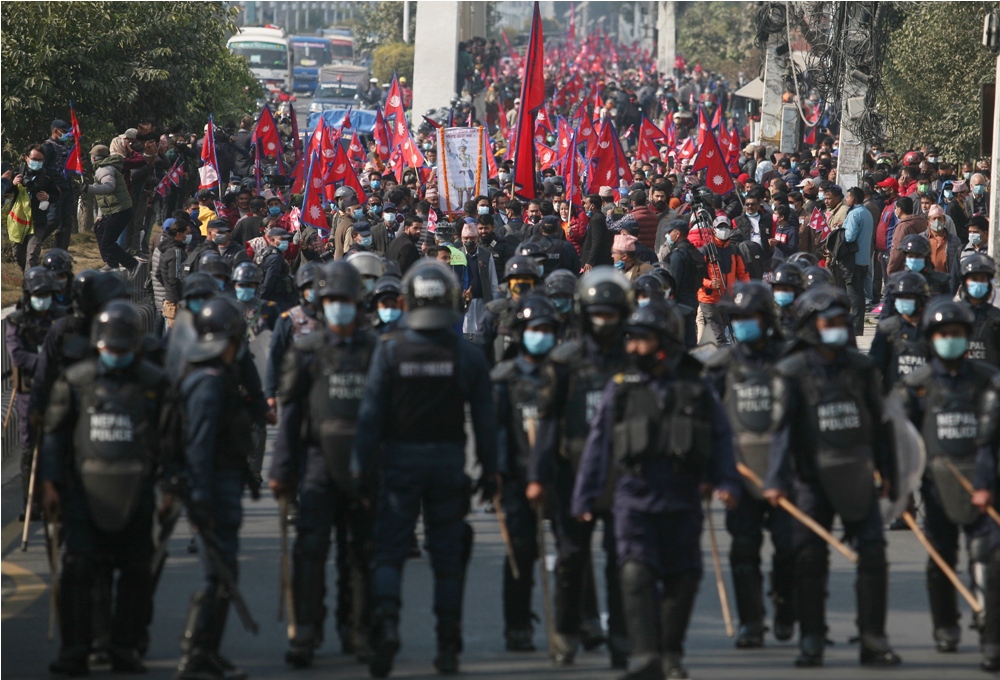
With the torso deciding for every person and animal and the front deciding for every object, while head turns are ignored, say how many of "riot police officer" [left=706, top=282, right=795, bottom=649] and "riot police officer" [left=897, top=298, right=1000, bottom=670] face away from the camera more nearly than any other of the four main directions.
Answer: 0

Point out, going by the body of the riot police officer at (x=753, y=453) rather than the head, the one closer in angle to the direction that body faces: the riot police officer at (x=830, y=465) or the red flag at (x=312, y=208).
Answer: the riot police officer

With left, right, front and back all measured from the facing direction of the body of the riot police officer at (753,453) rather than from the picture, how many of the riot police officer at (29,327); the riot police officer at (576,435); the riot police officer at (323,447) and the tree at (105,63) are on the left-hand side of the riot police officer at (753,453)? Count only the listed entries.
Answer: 0

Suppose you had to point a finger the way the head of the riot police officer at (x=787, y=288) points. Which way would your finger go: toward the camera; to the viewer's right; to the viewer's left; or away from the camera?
toward the camera

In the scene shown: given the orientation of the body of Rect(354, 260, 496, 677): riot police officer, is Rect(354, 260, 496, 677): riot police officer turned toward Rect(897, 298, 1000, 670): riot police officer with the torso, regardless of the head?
no

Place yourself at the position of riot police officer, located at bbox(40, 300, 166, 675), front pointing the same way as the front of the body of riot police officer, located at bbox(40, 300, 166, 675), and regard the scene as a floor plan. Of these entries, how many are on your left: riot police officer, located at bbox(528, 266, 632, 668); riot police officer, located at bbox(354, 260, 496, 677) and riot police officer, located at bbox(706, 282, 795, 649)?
3

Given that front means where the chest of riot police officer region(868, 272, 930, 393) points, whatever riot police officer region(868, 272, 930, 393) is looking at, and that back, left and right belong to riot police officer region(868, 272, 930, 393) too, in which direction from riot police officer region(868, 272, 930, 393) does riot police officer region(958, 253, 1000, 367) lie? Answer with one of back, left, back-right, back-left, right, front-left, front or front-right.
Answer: back-left

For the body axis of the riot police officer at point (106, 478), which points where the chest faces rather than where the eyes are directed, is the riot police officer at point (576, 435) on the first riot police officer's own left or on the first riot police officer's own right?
on the first riot police officer's own left

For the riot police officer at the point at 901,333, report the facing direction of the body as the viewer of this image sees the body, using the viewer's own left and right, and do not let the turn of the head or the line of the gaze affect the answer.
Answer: facing the viewer

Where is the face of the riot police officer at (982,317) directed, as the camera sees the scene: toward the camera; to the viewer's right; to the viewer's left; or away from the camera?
toward the camera

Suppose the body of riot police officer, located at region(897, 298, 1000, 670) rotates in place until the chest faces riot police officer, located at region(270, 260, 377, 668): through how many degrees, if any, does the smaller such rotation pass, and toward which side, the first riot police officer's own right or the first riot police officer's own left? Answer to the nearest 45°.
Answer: approximately 90° to the first riot police officer's own right

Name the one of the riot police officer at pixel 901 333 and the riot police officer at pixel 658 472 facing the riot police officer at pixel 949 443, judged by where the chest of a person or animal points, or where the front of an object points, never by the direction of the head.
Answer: the riot police officer at pixel 901 333

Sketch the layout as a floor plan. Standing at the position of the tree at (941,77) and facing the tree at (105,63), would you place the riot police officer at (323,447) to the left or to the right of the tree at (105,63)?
left

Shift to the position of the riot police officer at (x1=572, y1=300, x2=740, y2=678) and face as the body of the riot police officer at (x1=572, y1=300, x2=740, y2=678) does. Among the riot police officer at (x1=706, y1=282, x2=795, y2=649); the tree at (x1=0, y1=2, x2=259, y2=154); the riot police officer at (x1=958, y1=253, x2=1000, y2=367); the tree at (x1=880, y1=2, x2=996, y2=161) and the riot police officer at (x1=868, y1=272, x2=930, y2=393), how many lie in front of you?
0

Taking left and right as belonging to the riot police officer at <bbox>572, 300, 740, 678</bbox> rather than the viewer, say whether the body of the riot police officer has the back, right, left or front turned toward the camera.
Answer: front
